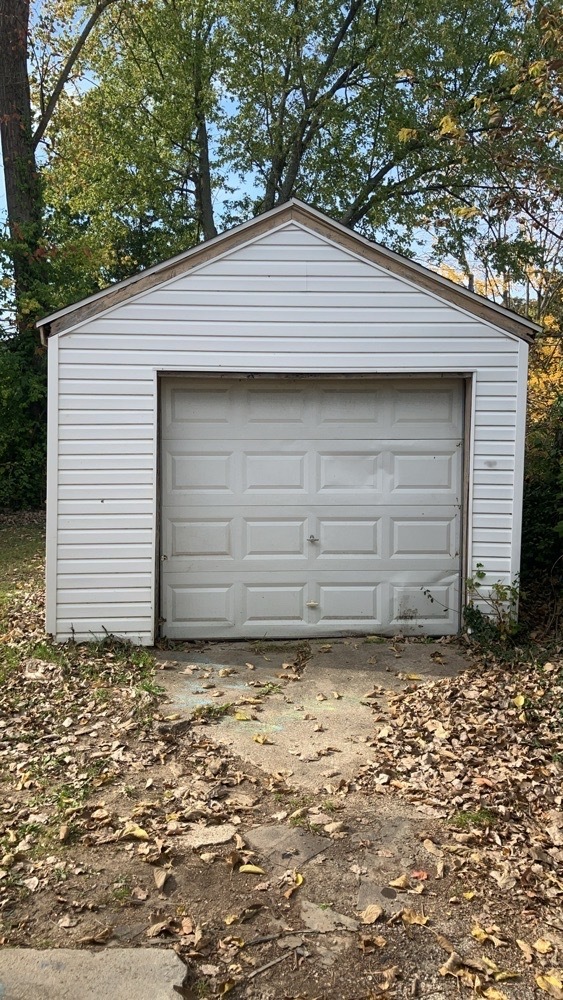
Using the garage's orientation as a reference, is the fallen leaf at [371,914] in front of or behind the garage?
in front

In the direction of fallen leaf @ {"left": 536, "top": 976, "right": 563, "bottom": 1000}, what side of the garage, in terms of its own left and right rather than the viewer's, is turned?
front

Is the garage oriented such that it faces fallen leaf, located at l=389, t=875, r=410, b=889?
yes

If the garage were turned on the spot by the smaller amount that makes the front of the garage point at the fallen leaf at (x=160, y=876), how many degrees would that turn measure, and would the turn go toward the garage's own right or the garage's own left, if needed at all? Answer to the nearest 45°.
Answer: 0° — it already faces it

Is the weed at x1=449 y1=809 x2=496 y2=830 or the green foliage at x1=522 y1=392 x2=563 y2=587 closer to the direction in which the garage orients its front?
the weed

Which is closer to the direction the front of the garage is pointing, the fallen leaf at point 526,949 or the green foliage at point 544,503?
the fallen leaf

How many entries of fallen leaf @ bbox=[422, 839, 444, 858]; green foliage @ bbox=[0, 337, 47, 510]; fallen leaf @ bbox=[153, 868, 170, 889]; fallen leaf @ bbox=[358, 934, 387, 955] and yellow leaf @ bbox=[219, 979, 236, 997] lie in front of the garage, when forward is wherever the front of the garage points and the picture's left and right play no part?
4

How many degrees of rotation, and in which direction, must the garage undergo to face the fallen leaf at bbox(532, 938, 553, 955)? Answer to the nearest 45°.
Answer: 0° — it already faces it

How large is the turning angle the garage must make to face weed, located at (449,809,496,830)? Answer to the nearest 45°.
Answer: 0° — it already faces it

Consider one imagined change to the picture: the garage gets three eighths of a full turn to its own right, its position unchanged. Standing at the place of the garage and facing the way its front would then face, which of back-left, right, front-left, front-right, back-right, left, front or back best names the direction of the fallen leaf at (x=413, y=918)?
back-left

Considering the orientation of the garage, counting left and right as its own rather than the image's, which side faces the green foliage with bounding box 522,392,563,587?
left

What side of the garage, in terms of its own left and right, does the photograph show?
front

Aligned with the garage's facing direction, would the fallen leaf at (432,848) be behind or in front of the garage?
in front

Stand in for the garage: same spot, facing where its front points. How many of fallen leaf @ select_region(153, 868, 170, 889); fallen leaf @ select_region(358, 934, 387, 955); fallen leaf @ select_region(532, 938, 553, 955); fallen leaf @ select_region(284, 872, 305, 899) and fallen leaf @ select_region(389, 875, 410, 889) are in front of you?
5
